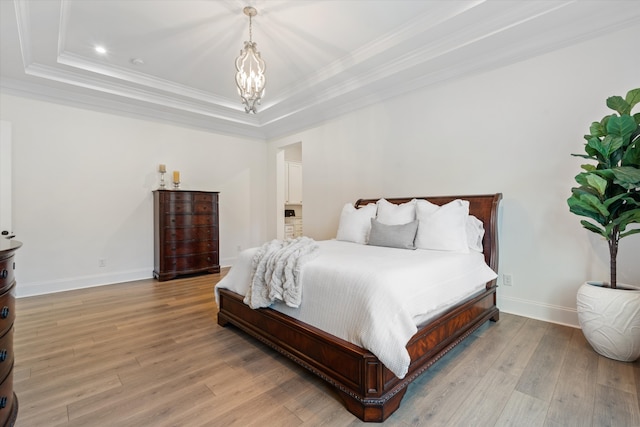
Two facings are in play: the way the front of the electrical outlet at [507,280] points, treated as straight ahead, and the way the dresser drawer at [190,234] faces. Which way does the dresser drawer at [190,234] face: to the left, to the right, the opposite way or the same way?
to the left

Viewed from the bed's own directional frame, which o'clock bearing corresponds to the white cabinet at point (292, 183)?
The white cabinet is roughly at 4 o'clock from the bed.

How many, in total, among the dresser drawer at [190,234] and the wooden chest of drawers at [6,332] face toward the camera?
1

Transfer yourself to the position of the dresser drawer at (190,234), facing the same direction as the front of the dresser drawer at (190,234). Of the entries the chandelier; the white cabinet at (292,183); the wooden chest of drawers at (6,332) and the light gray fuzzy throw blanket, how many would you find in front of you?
3

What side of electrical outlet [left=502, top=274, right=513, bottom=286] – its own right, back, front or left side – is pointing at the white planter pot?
left

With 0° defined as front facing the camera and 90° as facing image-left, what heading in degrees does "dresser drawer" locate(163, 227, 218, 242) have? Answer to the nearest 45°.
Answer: approximately 0°

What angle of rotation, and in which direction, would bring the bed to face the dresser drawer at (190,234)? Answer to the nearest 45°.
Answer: approximately 90° to its right

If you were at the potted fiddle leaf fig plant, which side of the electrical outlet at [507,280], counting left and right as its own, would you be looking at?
left

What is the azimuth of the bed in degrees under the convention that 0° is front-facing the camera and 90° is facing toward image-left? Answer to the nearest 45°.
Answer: approximately 45°

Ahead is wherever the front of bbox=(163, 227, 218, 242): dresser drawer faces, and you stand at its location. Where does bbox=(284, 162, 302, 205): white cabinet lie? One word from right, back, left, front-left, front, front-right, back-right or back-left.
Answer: back-left

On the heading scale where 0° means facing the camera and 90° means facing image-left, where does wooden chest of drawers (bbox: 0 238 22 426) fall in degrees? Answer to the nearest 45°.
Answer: approximately 270°
